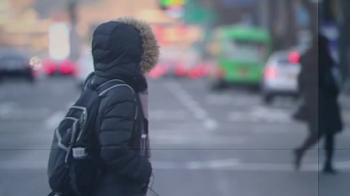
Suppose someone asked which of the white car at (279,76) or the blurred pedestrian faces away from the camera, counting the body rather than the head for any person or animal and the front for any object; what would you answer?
the white car

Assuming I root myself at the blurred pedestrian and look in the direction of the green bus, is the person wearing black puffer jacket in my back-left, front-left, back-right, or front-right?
back-left

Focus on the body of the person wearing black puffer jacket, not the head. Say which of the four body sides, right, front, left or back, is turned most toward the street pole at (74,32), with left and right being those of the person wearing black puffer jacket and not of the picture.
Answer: left

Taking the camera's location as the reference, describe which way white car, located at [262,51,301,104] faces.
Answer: facing away from the viewer

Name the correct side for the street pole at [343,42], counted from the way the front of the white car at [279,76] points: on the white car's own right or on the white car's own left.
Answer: on the white car's own right

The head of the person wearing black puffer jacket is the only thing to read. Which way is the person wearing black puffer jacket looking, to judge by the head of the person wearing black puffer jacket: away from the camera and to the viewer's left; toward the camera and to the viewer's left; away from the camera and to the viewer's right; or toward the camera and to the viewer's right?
away from the camera and to the viewer's right

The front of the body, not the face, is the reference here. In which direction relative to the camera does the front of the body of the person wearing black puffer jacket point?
to the viewer's right
